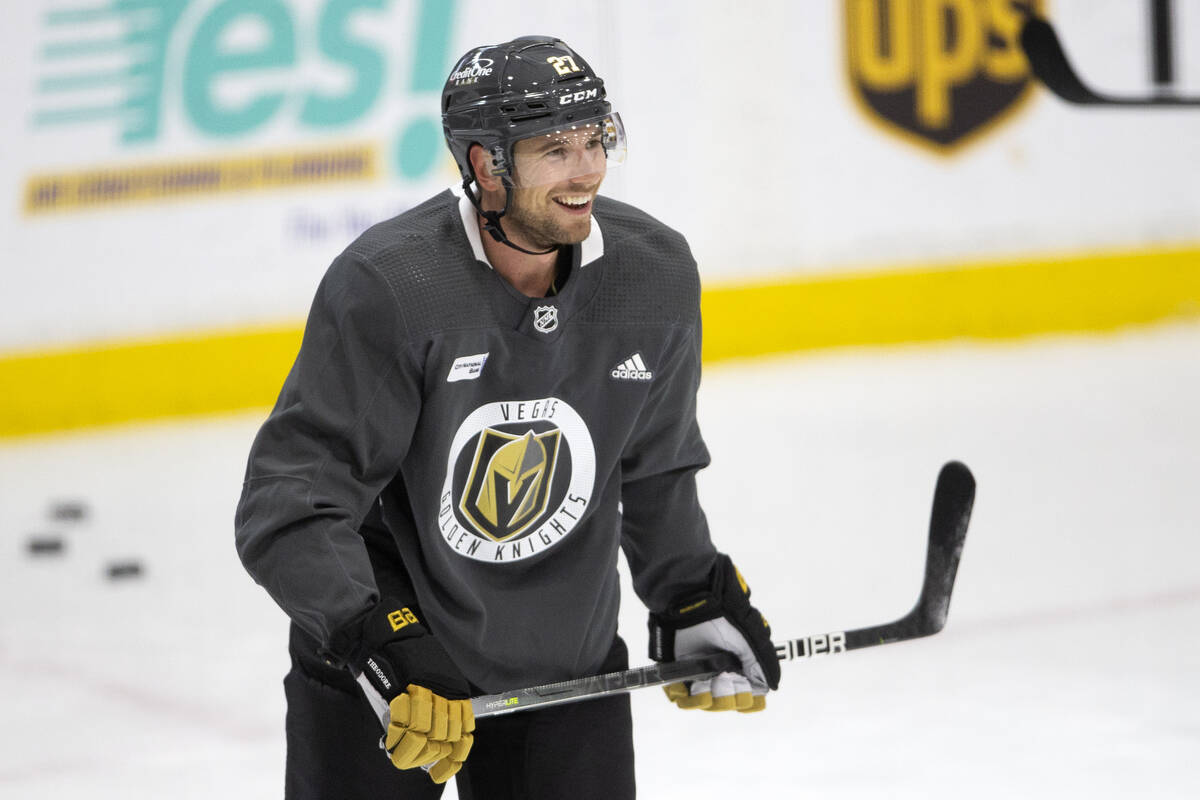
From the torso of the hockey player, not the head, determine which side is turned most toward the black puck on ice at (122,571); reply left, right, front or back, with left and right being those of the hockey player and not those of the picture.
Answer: back

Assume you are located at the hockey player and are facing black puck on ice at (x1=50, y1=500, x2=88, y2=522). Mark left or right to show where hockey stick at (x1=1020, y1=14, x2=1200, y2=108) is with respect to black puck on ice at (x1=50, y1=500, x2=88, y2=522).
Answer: right

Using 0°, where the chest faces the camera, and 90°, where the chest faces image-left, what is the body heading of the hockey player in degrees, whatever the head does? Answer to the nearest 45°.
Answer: approximately 315°

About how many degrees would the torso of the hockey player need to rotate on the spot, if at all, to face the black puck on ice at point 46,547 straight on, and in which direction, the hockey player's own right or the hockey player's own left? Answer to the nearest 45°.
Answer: approximately 180°
